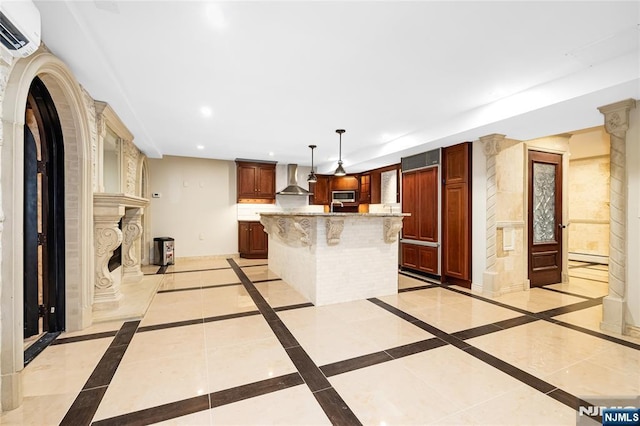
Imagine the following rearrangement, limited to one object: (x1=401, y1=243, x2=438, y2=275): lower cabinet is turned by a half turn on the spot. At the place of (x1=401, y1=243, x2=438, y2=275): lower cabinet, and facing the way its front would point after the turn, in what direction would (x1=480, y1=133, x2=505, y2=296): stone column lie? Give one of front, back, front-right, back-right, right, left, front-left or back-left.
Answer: right

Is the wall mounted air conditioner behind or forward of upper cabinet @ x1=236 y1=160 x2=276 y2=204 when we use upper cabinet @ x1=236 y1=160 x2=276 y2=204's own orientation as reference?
forward

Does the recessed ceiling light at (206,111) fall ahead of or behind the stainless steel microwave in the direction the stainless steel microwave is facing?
ahead

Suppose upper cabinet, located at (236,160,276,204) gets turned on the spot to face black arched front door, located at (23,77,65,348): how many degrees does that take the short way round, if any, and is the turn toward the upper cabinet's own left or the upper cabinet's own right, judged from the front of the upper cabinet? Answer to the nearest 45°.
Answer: approximately 45° to the upper cabinet's own right

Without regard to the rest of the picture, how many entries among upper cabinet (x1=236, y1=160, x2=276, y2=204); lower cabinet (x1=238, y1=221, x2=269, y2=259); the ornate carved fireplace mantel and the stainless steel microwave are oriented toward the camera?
3

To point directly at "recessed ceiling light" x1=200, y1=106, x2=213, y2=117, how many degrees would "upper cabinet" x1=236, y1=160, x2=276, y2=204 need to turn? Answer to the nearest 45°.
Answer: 0° — it already faces it

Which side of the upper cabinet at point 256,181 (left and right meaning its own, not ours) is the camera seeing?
front

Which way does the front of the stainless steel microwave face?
toward the camera

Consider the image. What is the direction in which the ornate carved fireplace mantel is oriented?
to the viewer's right

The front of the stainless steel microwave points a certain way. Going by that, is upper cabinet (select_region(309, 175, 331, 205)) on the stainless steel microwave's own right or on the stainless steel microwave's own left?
on the stainless steel microwave's own right

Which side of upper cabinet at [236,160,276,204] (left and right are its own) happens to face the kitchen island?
front

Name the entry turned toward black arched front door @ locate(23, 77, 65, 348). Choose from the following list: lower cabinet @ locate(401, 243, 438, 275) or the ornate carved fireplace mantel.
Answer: the lower cabinet

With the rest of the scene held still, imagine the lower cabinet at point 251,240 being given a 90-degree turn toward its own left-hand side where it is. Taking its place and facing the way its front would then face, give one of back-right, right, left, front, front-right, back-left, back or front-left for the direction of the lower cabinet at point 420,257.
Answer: front-right
